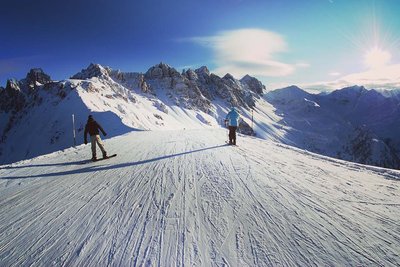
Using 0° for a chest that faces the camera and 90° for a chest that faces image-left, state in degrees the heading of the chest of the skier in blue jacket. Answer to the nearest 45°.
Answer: approximately 180°
